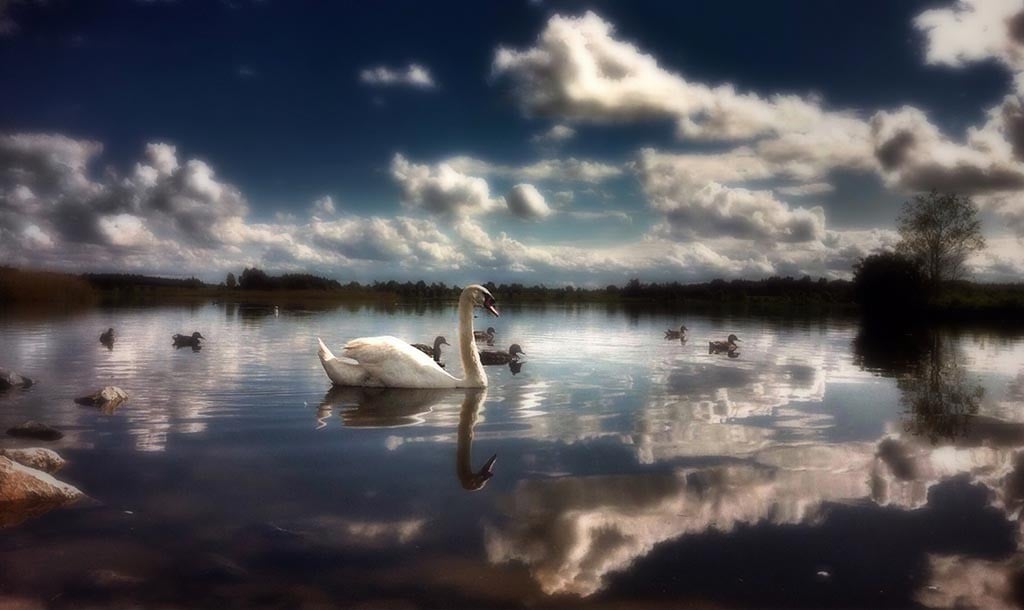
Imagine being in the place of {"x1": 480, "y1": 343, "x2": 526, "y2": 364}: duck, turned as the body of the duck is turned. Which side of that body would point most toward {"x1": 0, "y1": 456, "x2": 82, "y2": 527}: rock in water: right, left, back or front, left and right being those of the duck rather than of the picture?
right

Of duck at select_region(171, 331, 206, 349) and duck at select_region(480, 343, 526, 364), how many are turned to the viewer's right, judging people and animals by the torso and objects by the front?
2

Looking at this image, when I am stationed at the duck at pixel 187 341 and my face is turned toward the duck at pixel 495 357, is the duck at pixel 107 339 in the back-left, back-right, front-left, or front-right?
back-right

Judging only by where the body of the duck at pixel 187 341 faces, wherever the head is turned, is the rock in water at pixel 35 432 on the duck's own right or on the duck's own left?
on the duck's own right

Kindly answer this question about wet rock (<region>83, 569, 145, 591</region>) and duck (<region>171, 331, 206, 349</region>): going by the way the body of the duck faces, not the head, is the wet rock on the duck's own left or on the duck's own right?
on the duck's own right

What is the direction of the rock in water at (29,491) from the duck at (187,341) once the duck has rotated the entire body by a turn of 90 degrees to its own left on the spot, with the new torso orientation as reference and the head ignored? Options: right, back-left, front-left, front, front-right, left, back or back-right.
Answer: back

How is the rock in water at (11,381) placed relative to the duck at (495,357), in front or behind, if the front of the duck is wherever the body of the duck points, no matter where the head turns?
behind

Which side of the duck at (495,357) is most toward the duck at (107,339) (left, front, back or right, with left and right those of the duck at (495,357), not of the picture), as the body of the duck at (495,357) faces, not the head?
back

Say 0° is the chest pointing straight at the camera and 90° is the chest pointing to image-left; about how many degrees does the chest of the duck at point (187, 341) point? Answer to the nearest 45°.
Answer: approximately 270°

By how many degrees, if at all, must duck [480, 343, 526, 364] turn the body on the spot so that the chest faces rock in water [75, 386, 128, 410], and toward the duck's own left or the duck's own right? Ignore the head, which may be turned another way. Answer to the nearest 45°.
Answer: approximately 135° to the duck's own right

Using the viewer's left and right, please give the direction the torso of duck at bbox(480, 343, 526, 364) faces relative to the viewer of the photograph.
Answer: facing to the right of the viewer

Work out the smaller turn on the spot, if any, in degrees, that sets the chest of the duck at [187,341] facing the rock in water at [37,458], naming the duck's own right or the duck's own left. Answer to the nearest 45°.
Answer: approximately 90° to the duck's own right

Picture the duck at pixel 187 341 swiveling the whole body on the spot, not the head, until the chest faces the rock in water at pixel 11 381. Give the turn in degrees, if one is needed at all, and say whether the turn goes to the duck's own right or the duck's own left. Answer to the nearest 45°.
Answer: approximately 90° to the duck's own right

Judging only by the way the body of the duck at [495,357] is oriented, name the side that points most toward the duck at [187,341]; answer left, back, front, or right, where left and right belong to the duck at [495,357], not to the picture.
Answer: back
